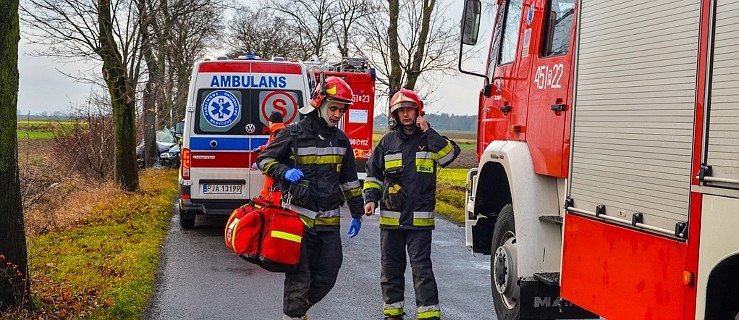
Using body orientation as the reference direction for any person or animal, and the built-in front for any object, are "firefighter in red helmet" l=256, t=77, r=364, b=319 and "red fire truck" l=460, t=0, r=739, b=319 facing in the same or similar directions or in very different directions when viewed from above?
very different directions

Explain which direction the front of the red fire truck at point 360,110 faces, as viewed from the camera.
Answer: facing away from the viewer

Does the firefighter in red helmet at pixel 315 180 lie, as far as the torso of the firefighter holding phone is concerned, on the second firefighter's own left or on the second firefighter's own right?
on the second firefighter's own right

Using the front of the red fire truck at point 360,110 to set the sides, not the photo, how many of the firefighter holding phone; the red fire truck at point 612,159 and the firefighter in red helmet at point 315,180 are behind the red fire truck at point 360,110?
3

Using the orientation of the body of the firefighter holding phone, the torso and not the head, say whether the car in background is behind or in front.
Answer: behind

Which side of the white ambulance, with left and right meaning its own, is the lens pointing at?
back

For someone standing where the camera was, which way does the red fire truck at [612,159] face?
facing away from the viewer and to the left of the viewer

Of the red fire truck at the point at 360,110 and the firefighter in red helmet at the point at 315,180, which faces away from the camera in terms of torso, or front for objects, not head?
the red fire truck

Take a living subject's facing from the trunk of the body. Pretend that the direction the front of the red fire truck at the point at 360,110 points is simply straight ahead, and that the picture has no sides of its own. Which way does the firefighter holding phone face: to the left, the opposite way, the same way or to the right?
the opposite way

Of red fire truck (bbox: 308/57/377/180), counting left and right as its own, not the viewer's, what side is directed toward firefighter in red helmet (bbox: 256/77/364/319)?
back

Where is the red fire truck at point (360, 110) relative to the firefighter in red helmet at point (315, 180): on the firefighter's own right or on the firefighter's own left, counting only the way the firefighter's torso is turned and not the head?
on the firefighter's own left
